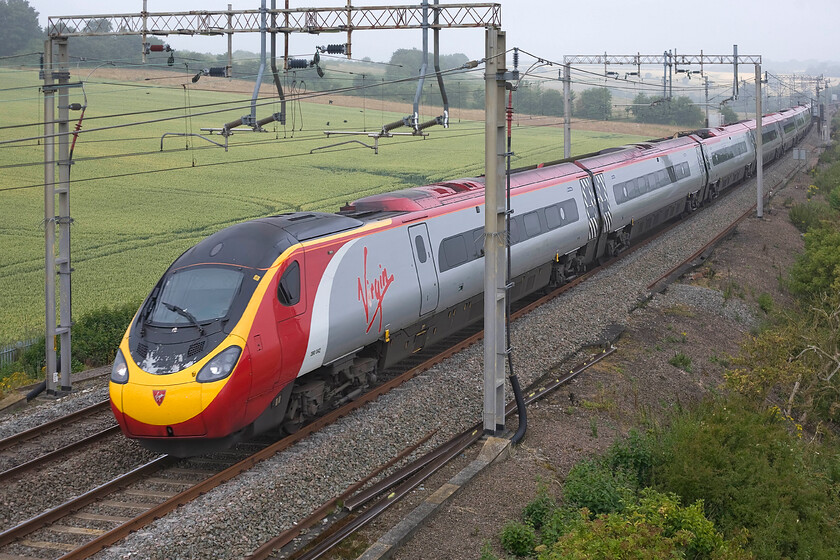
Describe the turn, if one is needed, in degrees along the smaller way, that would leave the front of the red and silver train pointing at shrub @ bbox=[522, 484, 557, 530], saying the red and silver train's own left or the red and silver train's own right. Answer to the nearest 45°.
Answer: approximately 90° to the red and silver train's own left

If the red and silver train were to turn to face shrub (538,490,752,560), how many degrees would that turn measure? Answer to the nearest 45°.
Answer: approximately 90° to its left

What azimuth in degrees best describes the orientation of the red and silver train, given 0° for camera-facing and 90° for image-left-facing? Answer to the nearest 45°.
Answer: approximately 45°

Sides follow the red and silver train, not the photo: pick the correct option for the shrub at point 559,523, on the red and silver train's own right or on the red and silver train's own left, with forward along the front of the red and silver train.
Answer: on the red and silver train's own left
